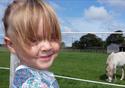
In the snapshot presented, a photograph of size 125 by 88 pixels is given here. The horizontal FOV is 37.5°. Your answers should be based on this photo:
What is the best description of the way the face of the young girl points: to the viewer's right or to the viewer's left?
to the viewer's right

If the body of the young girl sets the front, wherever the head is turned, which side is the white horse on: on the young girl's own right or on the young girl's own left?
on the young girl's own left

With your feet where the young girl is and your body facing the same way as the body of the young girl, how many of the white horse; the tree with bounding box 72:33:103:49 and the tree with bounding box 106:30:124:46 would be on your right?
0

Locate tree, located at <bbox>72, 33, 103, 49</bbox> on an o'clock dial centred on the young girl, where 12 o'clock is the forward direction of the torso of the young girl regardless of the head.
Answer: The tree is roughly at 8 o'clock from the young girl.

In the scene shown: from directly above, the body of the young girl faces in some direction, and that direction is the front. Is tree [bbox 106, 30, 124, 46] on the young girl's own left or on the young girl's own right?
on the young girl's own left

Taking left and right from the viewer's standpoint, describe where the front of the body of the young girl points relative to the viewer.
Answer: facing the viewer and to the right of the viewer
